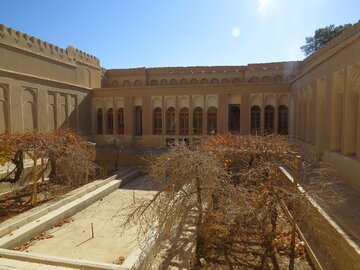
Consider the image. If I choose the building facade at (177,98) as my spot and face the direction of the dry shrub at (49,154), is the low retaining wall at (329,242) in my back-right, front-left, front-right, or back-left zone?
front-left

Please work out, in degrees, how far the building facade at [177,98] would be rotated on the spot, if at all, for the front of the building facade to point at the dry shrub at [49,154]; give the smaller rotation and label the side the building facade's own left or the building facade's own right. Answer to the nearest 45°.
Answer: approximately 45° to the building facade's own right

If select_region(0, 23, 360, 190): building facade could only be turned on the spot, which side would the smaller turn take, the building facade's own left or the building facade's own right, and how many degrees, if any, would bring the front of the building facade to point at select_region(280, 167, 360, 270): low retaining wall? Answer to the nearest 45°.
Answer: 0° — it already faces it

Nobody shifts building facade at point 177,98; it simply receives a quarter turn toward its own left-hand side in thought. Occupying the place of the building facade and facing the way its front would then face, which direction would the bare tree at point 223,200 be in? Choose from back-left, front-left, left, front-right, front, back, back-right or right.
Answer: right

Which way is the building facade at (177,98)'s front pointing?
toward the camera

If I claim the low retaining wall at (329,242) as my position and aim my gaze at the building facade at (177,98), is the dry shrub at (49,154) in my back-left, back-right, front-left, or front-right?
front-left
